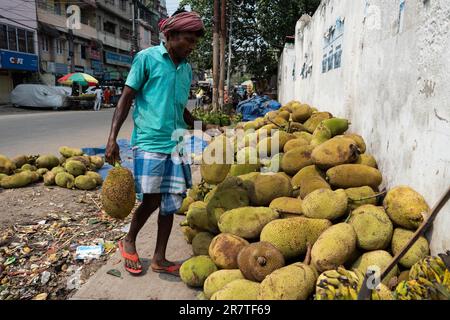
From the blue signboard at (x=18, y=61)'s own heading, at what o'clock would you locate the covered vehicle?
The covered vehicle is roughly at 1 o'clock from the blue signboard.

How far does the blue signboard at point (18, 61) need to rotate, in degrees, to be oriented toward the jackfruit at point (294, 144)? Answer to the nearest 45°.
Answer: approximately 45° to its right

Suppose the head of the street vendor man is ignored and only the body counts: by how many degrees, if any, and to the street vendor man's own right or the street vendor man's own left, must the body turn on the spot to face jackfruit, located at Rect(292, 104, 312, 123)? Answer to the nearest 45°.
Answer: approximately 90° to the street vendor man's own left

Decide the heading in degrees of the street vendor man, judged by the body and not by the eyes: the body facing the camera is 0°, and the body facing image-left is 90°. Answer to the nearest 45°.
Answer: approximately 315°

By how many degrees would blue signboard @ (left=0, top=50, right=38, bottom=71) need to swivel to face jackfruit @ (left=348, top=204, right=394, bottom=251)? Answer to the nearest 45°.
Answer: approximately 45° to its right

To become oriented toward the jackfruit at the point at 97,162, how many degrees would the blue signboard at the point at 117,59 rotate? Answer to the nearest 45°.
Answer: approximately 45° to its right

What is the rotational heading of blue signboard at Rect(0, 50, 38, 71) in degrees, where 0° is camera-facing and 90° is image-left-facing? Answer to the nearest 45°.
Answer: approximately 315°

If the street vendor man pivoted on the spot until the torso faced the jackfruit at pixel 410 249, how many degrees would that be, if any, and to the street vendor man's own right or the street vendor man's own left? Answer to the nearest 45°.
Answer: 0° — they already face it
